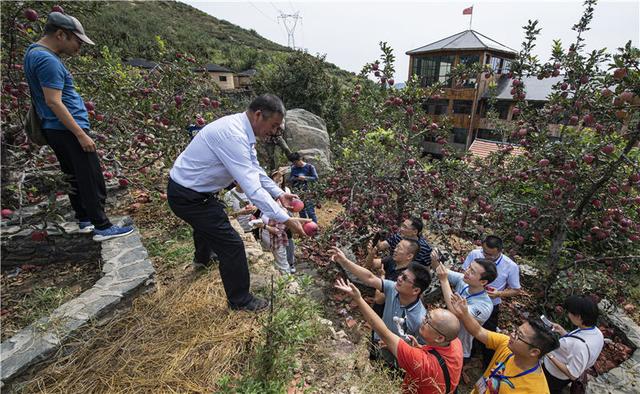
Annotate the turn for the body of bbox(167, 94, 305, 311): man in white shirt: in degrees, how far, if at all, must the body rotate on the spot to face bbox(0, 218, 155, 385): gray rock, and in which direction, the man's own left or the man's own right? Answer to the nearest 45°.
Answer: approximately 180°

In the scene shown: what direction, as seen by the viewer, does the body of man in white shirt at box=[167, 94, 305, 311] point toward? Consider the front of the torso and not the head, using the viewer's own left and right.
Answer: facing to the right of the viewer

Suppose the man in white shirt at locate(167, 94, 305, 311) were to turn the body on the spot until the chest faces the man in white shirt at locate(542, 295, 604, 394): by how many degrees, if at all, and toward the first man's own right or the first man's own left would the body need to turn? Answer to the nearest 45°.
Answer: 0° — they already face them

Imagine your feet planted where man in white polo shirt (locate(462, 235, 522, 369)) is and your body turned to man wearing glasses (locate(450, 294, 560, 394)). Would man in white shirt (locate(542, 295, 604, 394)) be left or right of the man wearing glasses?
left

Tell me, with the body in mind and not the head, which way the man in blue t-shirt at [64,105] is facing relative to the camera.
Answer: to the viewer's right

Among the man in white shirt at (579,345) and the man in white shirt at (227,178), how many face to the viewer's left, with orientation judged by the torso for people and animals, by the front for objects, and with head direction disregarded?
1

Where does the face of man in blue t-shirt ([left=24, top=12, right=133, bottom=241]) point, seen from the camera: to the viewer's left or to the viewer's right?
to the viewer's right

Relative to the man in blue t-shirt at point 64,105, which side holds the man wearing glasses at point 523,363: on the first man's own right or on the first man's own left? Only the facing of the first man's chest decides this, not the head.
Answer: on the first man's own right

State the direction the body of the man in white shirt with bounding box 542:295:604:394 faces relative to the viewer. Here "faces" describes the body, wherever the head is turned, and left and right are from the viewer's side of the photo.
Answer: facing to the left of the viewer
